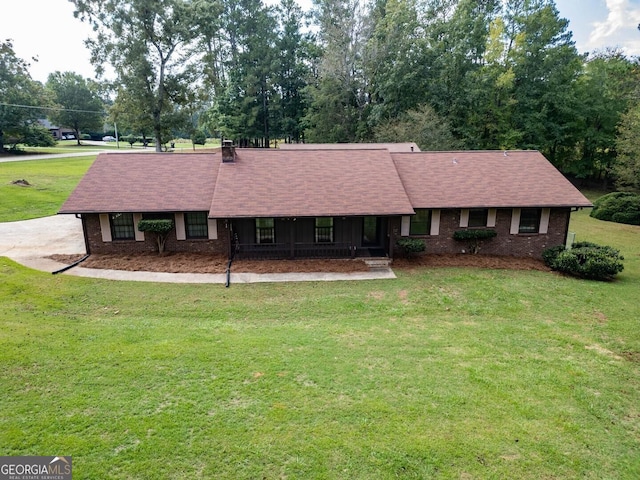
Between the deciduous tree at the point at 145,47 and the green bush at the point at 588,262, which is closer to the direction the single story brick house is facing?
the green bush

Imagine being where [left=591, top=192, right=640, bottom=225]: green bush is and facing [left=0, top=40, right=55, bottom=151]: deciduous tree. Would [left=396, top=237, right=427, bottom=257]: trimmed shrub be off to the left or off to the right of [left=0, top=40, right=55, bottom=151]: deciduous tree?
left

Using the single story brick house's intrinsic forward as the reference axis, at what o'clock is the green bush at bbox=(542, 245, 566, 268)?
The green bush is roughly at 9 o'clock from the single story brick house.

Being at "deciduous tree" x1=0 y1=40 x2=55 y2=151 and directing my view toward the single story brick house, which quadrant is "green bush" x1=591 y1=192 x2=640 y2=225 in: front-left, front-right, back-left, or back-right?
front-left

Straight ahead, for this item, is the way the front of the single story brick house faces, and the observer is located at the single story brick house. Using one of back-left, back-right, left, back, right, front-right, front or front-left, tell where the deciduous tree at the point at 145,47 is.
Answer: back-right

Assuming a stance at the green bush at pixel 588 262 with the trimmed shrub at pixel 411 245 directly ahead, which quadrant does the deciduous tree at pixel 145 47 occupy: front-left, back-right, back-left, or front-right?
front-right

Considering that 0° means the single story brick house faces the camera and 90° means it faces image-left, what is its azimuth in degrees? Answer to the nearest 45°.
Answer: approximately 0°

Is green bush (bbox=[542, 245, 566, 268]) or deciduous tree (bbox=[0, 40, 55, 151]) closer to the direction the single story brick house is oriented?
the green bush

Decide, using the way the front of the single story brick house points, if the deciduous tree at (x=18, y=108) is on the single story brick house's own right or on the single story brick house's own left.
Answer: on the single story brick house's own right

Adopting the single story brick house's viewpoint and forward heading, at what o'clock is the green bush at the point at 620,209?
The green bush is roughly at 8 o'clock from the single story brick house.

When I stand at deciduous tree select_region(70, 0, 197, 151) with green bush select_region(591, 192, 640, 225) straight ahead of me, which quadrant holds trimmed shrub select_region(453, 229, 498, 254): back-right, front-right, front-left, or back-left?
front-right

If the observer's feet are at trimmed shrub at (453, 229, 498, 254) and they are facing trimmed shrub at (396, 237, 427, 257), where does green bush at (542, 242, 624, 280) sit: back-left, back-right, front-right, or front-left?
back-left
